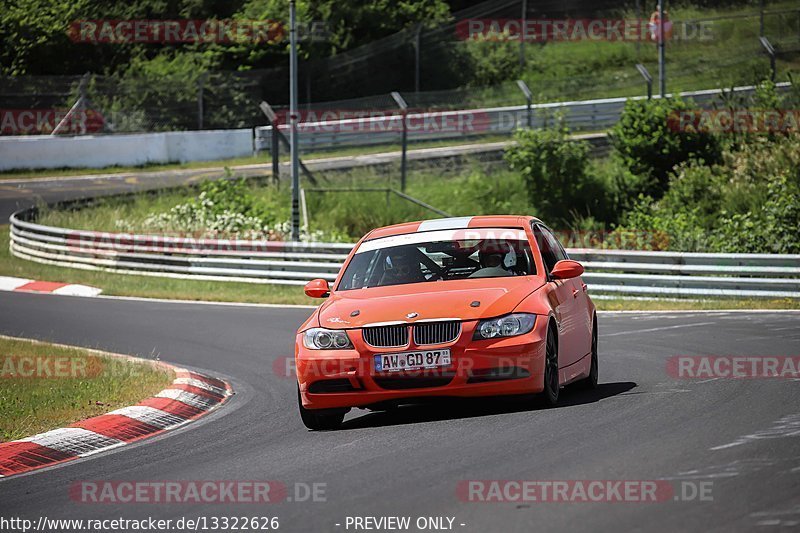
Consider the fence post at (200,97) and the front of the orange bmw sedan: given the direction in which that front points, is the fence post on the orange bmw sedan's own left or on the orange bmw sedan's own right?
on the orange bmw sedan's own right

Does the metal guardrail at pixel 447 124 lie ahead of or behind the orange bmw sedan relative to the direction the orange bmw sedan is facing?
behind

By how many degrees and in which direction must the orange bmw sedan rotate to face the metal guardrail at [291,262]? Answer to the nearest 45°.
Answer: approximately 135° to its right

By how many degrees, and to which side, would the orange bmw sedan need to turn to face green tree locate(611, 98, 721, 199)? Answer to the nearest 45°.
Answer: approximately 135° to its right

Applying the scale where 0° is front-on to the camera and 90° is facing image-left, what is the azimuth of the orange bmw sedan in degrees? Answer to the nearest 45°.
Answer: approximately 45°

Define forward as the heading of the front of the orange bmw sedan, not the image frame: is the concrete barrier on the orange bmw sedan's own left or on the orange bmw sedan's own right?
on the orange bmw sedan's own right

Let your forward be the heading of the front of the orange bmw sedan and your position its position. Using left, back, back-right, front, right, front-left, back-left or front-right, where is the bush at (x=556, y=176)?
back-right
